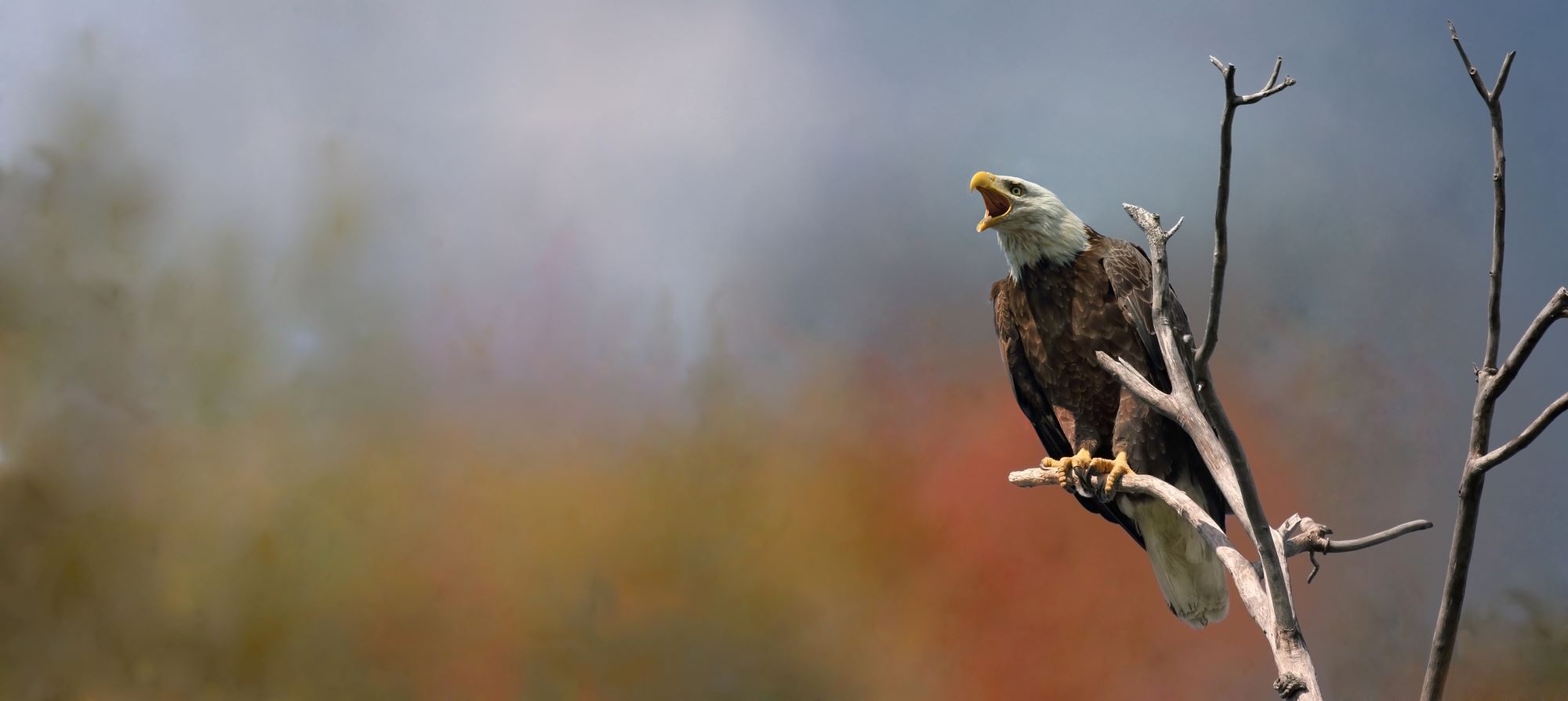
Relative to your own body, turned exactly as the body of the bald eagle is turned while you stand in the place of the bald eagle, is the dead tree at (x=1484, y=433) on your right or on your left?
on your left
